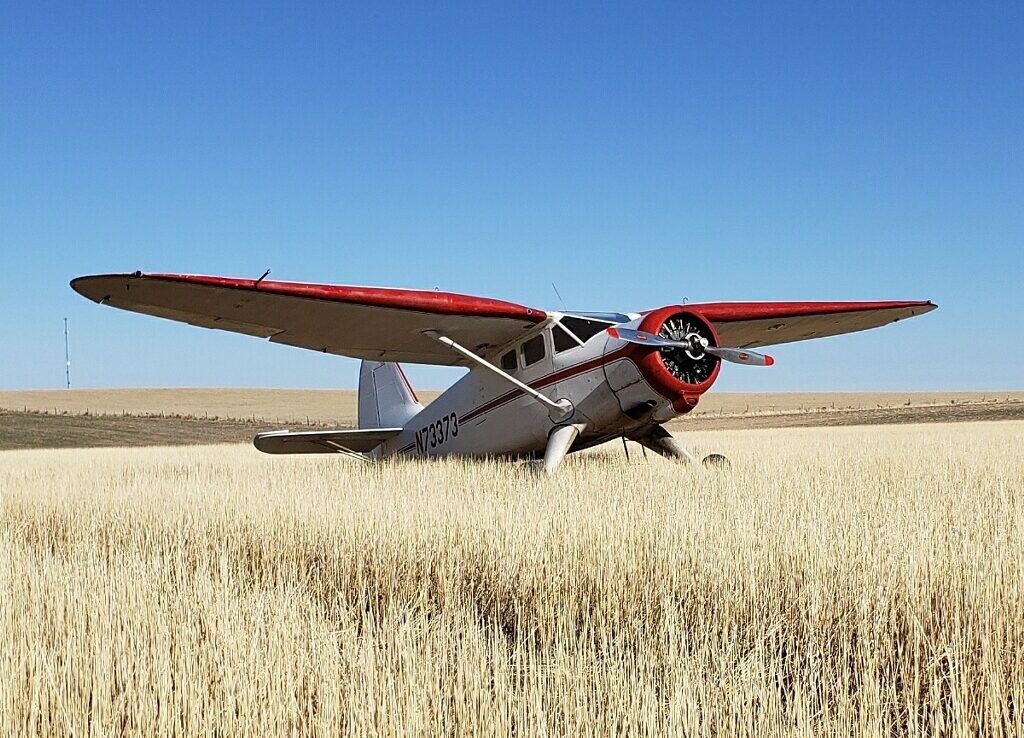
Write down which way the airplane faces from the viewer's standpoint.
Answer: facing the viewer and to the right of the viewer
